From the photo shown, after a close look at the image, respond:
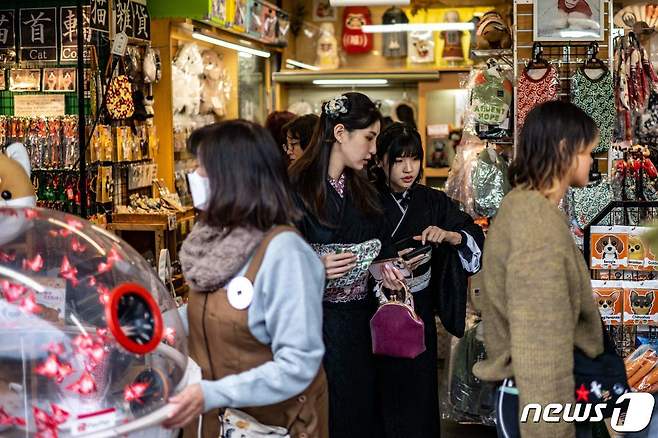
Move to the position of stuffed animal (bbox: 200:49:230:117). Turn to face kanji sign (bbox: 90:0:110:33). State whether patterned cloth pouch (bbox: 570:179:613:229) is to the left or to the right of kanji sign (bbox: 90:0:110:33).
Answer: left

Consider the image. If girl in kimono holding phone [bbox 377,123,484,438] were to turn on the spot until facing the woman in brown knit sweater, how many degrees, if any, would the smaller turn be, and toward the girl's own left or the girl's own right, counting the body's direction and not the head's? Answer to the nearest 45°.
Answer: approximately 45° to the girl's own left

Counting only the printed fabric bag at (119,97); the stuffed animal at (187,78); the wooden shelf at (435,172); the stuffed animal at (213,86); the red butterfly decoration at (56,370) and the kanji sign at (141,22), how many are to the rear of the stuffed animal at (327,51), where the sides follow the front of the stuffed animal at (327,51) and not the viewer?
0

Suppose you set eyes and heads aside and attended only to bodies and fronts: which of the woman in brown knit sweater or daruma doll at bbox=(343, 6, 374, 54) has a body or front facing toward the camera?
the daruma doll

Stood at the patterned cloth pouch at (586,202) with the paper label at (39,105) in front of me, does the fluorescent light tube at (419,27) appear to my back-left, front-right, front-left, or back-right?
front-right

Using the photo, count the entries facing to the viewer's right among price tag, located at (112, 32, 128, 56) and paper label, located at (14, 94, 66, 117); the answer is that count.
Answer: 0

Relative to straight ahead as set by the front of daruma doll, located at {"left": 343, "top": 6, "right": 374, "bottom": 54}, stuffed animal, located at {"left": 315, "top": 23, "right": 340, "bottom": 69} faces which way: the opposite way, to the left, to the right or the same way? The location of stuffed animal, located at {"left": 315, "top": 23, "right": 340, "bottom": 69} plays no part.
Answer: the same way

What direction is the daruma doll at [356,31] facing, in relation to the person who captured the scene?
facing the viewer

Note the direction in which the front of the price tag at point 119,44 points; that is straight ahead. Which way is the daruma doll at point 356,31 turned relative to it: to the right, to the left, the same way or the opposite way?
the same way

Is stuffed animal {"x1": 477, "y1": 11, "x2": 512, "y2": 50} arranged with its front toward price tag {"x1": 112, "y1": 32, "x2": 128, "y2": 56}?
no

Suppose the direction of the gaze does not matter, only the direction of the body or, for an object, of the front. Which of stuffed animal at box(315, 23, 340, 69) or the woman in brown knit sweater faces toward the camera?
the stuffed animal

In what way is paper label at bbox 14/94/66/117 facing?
toward the camera

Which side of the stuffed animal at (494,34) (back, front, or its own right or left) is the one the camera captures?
front

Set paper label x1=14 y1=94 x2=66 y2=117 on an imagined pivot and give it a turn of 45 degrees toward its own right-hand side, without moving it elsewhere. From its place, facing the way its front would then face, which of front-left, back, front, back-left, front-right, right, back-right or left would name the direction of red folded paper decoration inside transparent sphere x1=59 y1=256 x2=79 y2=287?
front-left
